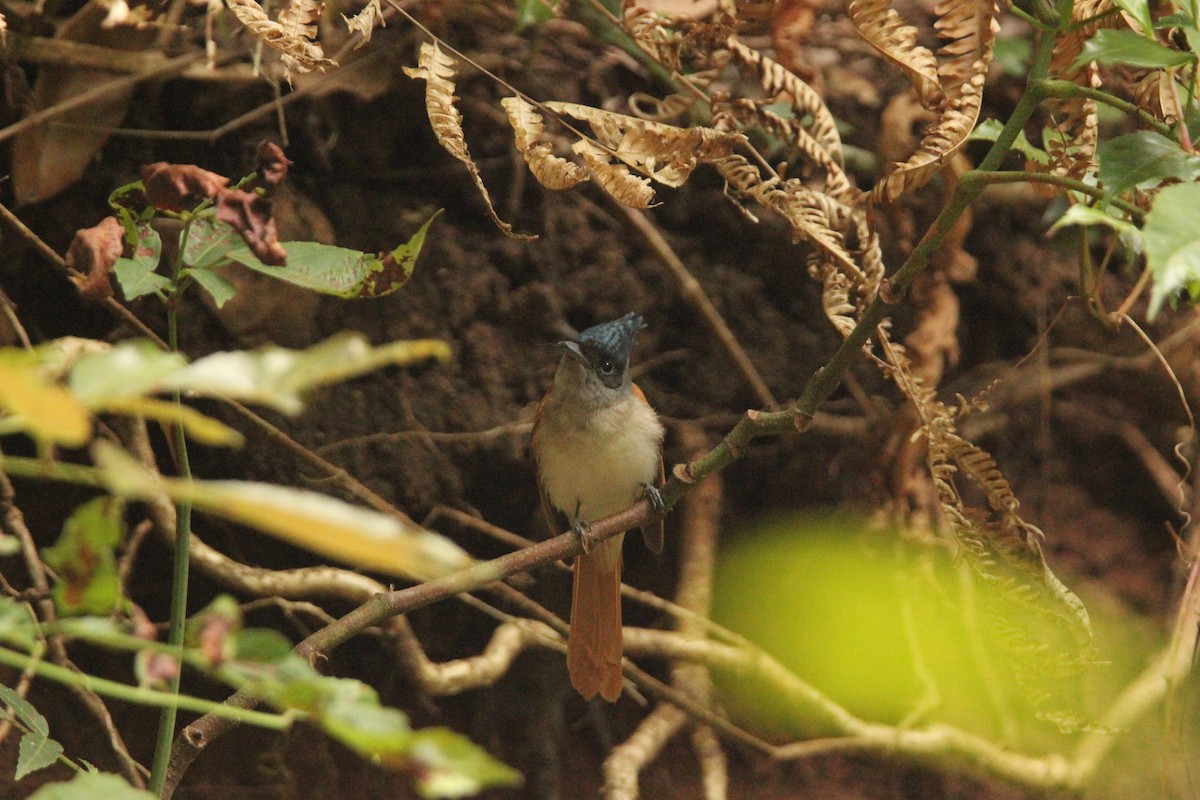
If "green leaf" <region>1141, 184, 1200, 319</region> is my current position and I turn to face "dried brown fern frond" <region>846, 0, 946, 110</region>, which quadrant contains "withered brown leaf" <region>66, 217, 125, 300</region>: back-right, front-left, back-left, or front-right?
front-left

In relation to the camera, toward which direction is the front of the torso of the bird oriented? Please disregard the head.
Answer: toward the camera

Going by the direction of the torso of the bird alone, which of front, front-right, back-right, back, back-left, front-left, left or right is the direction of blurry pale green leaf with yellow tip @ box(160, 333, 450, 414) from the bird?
front

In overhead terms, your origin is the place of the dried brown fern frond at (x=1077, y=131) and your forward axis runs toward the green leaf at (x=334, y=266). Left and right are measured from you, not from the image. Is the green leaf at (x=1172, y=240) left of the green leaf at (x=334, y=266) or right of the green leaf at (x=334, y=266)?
left
